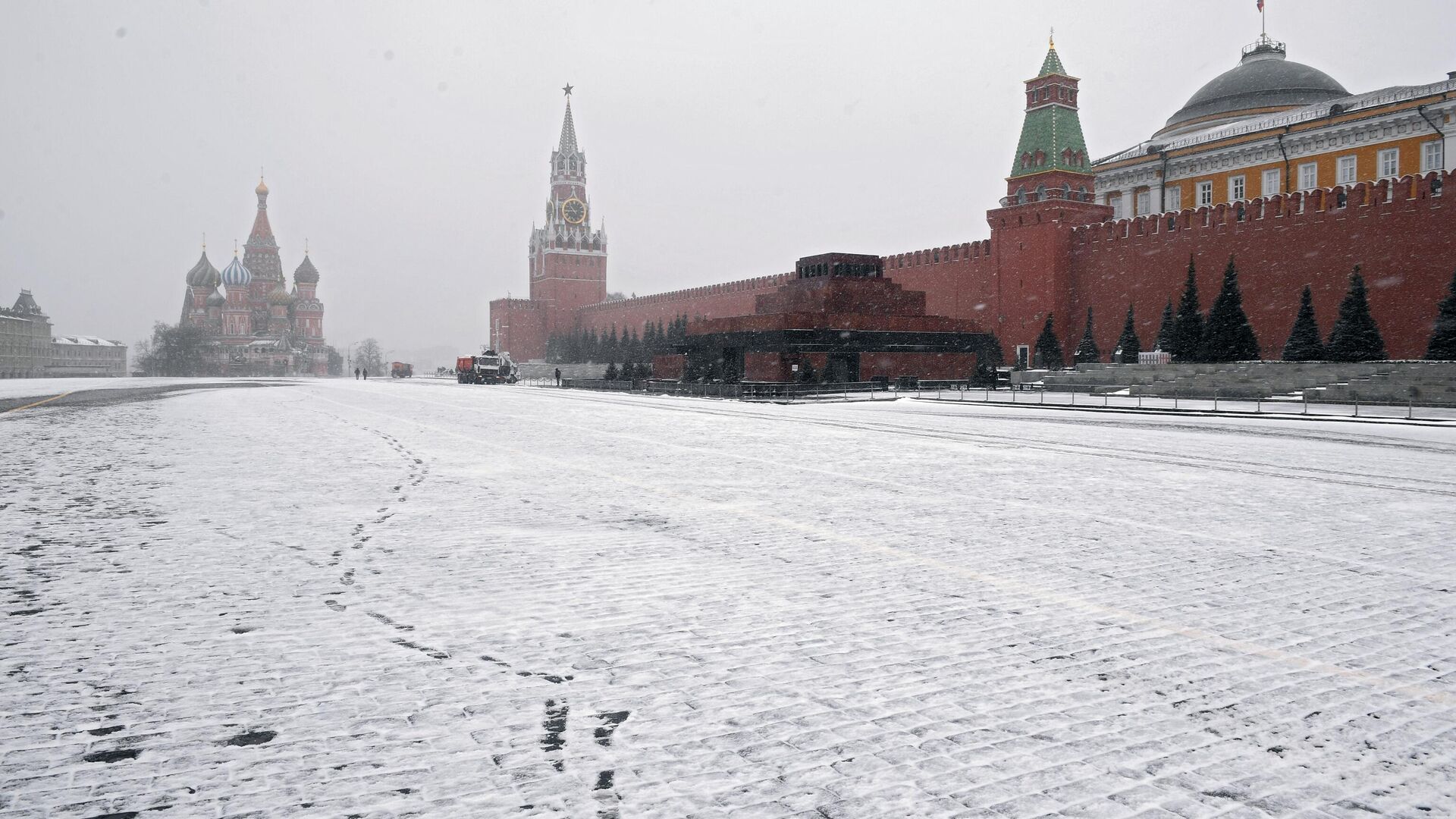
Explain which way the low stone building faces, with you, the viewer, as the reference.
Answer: facing the viewer and to the left of the viewer

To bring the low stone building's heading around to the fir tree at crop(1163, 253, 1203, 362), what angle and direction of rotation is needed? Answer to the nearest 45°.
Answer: approximately 90° to its left

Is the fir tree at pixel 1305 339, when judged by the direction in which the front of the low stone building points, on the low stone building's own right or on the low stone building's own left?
on the low stone building's own left

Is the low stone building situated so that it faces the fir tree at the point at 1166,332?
no

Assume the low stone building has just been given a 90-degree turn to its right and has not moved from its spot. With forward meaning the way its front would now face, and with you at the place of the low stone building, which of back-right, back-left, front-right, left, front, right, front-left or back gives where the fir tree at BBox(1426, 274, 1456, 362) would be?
back

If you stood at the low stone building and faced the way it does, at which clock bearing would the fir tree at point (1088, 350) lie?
The fir tree is roughly at 8 o'clock from the low stone building.

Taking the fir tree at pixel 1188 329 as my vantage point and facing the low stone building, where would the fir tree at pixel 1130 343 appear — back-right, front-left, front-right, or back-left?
front-right

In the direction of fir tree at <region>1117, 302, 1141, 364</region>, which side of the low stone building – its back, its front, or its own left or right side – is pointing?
left

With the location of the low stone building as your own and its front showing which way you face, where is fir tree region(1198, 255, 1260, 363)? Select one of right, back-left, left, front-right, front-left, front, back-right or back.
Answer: left

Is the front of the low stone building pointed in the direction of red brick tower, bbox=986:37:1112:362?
no

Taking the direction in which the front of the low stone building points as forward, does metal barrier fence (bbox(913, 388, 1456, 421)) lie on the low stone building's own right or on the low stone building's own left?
on the low stone building's own left

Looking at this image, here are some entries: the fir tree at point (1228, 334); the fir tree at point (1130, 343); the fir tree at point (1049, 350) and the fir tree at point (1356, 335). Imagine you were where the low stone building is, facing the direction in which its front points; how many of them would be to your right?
0

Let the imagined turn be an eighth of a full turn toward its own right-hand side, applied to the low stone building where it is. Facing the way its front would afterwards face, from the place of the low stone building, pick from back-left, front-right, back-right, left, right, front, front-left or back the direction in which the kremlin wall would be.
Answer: back

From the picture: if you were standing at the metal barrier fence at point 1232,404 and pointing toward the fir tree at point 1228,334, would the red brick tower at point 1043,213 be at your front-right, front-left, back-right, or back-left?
front-left
